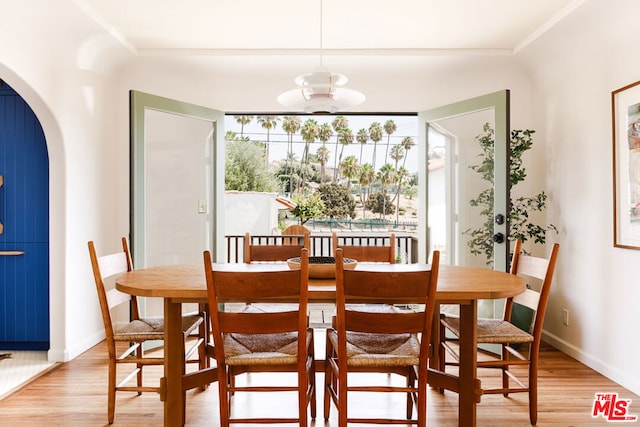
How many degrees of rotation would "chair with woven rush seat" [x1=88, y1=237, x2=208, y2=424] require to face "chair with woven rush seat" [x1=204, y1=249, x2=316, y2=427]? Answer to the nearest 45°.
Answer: approximately 45° to its right

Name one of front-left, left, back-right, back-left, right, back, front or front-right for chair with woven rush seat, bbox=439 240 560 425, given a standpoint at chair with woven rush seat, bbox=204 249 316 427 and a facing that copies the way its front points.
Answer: right

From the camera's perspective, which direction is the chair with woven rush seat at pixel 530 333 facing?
to the viewer's left

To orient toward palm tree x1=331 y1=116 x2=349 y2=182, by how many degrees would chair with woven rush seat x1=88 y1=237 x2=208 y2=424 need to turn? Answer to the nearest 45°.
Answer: approximately 45° to its left

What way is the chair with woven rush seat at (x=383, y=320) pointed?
away from the camera

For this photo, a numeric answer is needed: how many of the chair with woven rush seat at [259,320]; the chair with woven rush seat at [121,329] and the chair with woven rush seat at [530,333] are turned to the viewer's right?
1

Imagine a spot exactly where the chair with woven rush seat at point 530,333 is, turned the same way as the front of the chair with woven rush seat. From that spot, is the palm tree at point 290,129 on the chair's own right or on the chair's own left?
on the chair's own right

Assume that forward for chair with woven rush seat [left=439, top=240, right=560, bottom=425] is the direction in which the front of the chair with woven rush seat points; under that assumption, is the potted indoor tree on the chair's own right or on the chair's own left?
on the chair's own right

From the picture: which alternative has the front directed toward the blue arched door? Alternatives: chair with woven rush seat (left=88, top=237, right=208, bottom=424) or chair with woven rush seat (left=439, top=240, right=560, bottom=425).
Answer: chair with woven rush seat (left=439, top=240, right=560, bottom=425)

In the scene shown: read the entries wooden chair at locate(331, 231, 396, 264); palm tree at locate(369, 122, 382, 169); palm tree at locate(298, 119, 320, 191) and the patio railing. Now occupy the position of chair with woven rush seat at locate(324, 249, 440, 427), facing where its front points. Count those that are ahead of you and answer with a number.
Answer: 4

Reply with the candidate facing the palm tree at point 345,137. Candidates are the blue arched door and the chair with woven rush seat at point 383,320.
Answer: the chair with woven rush seat

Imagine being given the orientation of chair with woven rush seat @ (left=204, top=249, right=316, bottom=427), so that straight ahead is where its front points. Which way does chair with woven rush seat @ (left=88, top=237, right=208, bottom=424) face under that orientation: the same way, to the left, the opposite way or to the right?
to the right

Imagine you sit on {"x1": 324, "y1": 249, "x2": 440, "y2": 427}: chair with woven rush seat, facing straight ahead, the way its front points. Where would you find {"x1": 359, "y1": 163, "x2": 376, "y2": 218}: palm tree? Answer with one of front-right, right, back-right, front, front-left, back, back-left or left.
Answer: front

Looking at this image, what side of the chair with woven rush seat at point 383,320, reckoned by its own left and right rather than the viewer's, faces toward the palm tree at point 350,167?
front

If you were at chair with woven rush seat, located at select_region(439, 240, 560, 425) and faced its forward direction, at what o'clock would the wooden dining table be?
The wooden dining table is roughly at 11 o'clock from the chair with woven rush seat.

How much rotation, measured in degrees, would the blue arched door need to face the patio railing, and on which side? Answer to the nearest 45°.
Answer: approximately 90° to its left

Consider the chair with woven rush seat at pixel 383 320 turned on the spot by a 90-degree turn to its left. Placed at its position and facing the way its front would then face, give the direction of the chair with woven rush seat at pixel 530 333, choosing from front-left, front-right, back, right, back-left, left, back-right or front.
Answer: back-right

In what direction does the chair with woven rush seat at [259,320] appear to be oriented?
away from the camera

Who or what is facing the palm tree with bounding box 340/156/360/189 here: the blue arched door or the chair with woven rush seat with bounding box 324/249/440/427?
the chair with woven rush seat

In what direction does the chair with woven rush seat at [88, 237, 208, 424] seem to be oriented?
to the viewer's right
